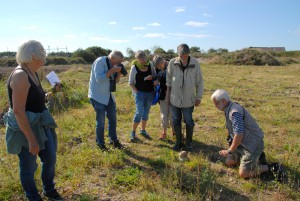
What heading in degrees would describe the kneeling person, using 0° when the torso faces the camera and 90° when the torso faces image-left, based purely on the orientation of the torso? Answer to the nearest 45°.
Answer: approximately 90°

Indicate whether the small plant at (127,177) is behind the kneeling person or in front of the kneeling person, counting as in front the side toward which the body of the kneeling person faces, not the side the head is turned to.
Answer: in front

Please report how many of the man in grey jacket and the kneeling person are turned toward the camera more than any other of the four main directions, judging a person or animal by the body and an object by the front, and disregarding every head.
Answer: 1

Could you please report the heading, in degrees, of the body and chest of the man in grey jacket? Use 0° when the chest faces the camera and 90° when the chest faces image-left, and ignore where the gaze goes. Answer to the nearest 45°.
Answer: approximately 0°

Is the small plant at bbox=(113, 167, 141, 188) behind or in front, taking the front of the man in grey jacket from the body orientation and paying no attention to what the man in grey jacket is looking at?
in front

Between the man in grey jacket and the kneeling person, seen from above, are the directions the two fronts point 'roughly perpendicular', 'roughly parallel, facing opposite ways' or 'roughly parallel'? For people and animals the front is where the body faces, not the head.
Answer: roughly perpendicular

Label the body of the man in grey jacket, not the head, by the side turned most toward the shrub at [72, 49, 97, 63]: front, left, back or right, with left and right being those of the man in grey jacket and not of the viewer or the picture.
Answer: back

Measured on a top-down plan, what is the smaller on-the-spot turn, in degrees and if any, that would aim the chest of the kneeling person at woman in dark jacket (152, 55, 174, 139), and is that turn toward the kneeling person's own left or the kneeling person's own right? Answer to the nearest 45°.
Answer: approximately 45° to the kneeling person's own right

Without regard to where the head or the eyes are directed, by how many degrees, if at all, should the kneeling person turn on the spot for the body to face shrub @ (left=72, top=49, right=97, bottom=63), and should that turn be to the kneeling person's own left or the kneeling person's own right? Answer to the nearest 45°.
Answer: approximately 45° to the kneeling person's own right

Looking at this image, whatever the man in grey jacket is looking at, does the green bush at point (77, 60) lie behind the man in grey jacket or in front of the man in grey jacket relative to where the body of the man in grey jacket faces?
behind

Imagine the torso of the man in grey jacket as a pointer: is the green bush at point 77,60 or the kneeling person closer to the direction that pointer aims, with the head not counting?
the kneeling person

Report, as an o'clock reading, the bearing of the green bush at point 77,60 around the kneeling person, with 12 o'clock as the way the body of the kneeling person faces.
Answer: The green bush is roughly at 2 o'clock from the kneeling person.

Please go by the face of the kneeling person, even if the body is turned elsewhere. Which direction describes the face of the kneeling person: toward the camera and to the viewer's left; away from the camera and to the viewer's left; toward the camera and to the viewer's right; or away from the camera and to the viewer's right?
toward the camera and to the viewer's left
